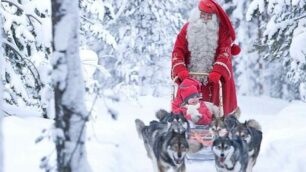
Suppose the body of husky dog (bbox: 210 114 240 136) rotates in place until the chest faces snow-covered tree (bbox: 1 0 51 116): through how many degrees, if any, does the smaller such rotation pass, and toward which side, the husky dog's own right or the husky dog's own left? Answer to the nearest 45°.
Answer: approximately 45° to the husky dog's own right

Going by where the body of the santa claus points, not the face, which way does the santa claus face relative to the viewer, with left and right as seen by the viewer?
facing the viewer

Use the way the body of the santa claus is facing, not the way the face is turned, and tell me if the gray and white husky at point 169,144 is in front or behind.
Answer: in front

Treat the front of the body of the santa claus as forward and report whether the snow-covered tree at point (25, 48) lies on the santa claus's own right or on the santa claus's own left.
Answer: on the santa claus's own right

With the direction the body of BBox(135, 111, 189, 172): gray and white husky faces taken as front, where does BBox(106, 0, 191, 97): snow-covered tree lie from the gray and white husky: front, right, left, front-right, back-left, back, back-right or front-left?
back-left

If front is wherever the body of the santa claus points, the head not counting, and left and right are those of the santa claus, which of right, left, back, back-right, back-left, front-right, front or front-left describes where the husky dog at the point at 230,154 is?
front

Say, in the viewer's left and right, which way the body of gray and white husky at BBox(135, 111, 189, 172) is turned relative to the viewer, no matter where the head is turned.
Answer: facing the viewer and to the right of the viewer

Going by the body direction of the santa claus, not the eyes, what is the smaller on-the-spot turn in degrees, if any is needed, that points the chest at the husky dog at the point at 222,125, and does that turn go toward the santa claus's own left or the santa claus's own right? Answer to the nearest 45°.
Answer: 0° — they already face it

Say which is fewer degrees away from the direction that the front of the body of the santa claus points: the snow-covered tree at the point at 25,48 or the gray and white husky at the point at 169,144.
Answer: the gray and white husky

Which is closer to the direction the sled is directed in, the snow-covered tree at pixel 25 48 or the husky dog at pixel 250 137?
the husky dog

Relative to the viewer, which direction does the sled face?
toward the camera

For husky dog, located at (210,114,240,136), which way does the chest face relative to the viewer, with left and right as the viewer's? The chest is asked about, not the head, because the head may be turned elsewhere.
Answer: facing the viewer and to the left of the viewer

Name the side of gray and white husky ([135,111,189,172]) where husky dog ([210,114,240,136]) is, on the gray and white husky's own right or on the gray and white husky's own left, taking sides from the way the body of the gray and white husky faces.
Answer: on the gray and white husky's own left
